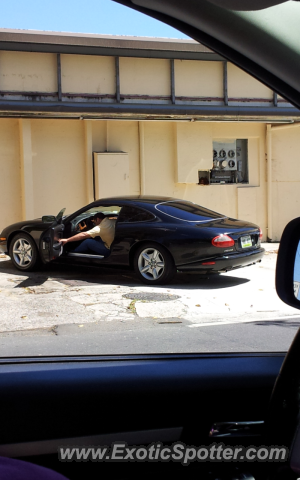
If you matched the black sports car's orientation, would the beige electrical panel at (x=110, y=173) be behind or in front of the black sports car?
in front

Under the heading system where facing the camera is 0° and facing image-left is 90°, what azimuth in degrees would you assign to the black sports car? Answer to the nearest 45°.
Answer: approximately 135°
